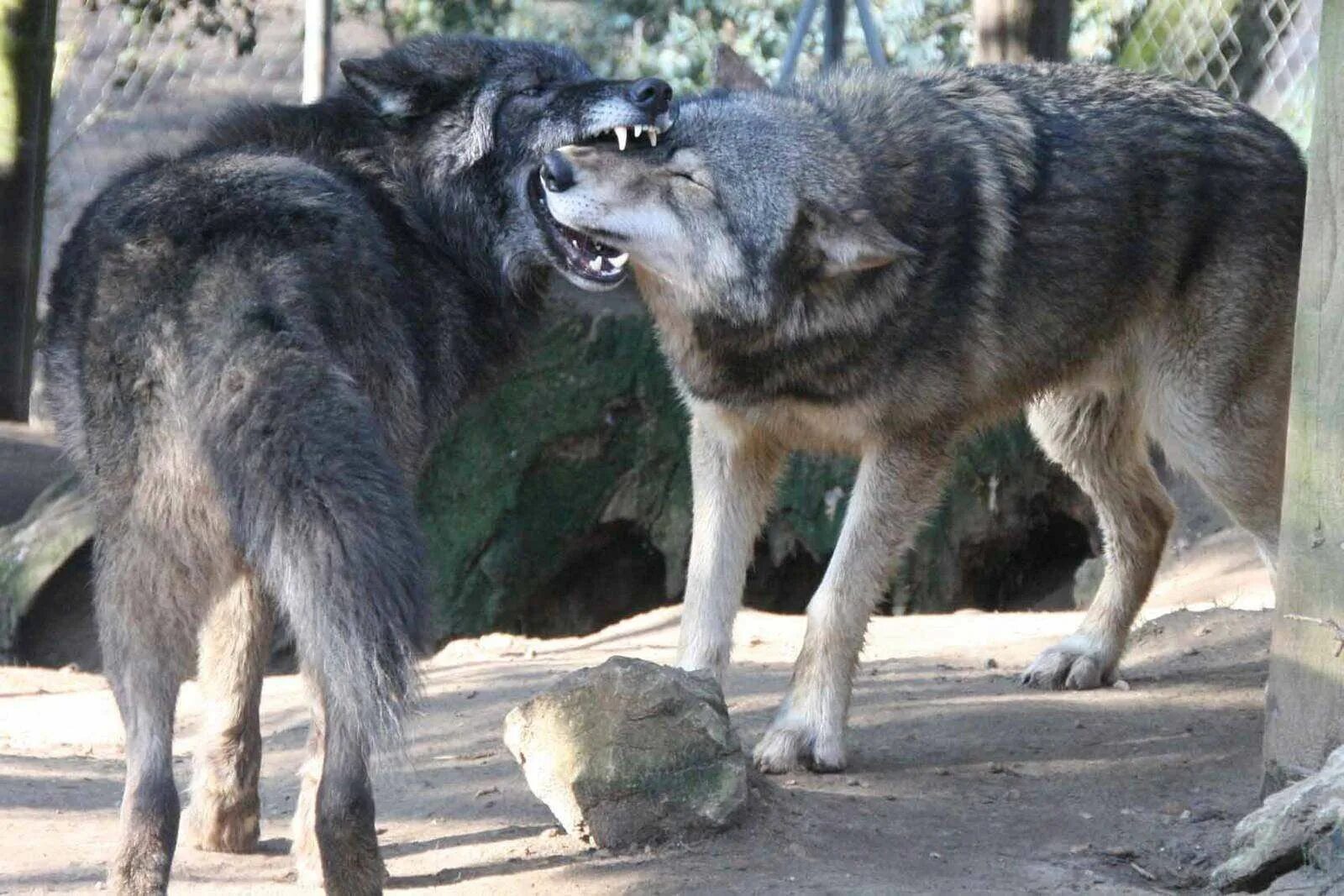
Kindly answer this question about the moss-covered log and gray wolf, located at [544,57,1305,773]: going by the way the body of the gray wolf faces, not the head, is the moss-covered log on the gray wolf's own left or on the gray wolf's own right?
on the gray wolf's own right

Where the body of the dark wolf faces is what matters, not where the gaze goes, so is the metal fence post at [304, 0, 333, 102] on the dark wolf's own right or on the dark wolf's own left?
on the dark wolf's own left

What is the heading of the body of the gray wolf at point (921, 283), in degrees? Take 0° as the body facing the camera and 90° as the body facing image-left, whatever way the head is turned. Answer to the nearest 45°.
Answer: approximately 45°

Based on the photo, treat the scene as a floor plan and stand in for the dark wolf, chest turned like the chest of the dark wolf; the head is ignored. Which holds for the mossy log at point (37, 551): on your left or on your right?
on your left

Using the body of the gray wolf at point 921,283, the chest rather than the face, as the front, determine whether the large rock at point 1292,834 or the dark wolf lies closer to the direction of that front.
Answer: the dark wolf

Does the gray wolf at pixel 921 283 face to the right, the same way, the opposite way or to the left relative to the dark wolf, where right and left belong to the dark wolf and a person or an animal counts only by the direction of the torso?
the opposite way

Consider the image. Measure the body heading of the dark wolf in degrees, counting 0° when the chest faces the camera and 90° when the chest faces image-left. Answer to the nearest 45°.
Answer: approximately 225°

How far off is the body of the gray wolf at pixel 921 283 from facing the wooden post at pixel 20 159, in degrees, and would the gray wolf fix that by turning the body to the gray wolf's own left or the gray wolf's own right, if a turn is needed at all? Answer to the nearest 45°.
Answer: approximately 90° to the gray wolf's own right

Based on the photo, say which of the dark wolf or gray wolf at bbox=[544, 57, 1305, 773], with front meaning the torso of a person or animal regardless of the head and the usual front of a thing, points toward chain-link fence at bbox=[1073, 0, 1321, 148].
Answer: the dark wolf

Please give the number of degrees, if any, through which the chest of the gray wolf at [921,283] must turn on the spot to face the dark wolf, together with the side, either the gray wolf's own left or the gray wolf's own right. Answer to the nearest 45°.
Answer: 0° — it already faces it

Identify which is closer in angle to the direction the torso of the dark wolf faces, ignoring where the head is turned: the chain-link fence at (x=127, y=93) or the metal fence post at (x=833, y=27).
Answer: the metal fence post

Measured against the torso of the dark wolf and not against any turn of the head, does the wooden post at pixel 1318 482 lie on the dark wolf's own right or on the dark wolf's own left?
on the dark wolf's own right
